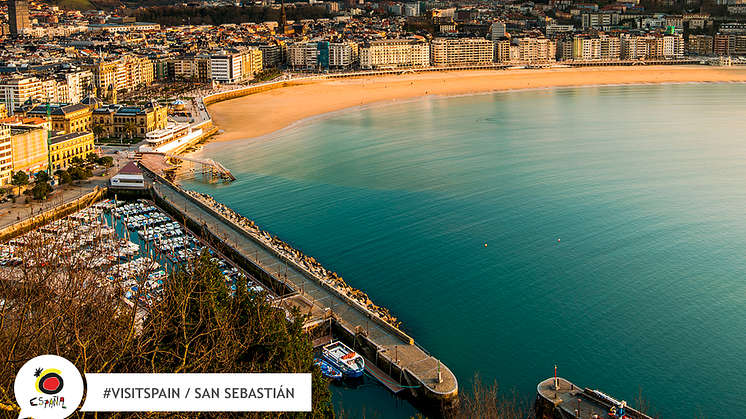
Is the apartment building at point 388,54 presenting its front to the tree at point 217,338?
yes

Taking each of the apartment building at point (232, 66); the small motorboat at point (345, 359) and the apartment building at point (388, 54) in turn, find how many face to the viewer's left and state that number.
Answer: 0

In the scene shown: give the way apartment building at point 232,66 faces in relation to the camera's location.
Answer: facing the viewer and to the right of the viewer

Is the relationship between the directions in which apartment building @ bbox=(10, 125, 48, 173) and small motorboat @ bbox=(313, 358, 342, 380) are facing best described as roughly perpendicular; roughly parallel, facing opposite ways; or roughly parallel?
roughly parallel

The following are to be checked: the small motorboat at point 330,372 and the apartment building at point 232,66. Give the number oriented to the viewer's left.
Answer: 0

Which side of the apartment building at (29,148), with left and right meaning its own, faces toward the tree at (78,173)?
front

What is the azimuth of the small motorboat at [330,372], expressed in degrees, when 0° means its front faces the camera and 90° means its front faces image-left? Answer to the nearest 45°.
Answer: approximately 315°

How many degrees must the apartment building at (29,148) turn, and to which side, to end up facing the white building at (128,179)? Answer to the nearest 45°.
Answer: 0° — it already faces it

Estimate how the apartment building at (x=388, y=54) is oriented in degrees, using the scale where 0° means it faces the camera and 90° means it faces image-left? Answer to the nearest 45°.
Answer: approximately 0°

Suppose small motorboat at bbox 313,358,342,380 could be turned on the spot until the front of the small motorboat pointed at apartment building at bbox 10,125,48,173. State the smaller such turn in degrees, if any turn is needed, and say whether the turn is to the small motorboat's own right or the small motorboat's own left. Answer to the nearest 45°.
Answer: approximately 180°

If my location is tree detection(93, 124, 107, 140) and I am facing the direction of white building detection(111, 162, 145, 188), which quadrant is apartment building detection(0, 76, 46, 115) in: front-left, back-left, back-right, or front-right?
back-right

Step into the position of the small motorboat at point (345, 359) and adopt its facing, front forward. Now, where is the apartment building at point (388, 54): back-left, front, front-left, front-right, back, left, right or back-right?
back-left

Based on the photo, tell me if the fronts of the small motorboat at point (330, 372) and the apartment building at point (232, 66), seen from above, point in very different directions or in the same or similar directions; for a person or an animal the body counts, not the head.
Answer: same or similar directions

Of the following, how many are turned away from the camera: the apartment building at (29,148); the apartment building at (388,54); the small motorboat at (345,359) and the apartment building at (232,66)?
0

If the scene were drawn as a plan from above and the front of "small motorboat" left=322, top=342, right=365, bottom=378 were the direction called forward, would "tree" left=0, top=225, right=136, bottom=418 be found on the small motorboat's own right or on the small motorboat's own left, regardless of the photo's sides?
on the small motorboat's own right

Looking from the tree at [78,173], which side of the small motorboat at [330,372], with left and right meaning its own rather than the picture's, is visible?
back
